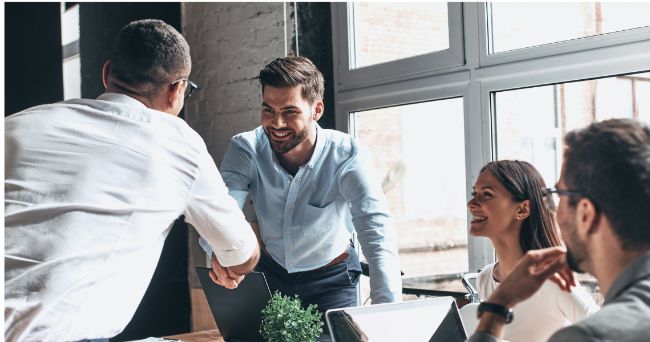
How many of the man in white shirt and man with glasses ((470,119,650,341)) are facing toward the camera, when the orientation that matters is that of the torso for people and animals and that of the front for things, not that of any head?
0

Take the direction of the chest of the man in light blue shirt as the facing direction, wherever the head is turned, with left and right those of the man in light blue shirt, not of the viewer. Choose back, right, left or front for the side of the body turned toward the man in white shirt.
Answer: front

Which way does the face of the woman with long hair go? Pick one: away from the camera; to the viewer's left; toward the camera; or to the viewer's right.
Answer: to the viewer's left

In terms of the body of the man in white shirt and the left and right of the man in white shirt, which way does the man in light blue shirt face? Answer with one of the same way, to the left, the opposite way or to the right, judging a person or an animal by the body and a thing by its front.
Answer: the opposite way

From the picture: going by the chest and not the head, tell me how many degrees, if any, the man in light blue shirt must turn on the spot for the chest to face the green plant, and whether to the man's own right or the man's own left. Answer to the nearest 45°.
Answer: approximately 45° to the man's own left

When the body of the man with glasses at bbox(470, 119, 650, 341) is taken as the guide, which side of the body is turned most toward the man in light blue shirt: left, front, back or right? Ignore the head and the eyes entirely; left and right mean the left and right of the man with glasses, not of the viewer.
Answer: front

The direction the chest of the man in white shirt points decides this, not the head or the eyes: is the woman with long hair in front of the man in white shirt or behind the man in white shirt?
in front

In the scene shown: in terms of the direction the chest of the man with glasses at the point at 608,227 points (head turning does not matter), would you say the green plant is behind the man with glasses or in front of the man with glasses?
in front

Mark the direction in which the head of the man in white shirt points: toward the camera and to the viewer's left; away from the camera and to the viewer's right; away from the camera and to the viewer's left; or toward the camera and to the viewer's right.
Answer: away from the camera and to the viewer's right

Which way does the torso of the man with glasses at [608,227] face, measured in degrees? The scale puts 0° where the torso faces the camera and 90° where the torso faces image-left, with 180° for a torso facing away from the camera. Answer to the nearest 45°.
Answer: approximately 135°

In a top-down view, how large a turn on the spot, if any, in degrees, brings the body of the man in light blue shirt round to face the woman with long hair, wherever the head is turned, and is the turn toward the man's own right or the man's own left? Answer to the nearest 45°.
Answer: approximately 90° to the man's own left

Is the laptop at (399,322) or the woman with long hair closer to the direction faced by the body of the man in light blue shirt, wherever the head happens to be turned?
the laptop

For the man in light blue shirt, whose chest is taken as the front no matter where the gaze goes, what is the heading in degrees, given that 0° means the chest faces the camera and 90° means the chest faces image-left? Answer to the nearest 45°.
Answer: approximately 45°
